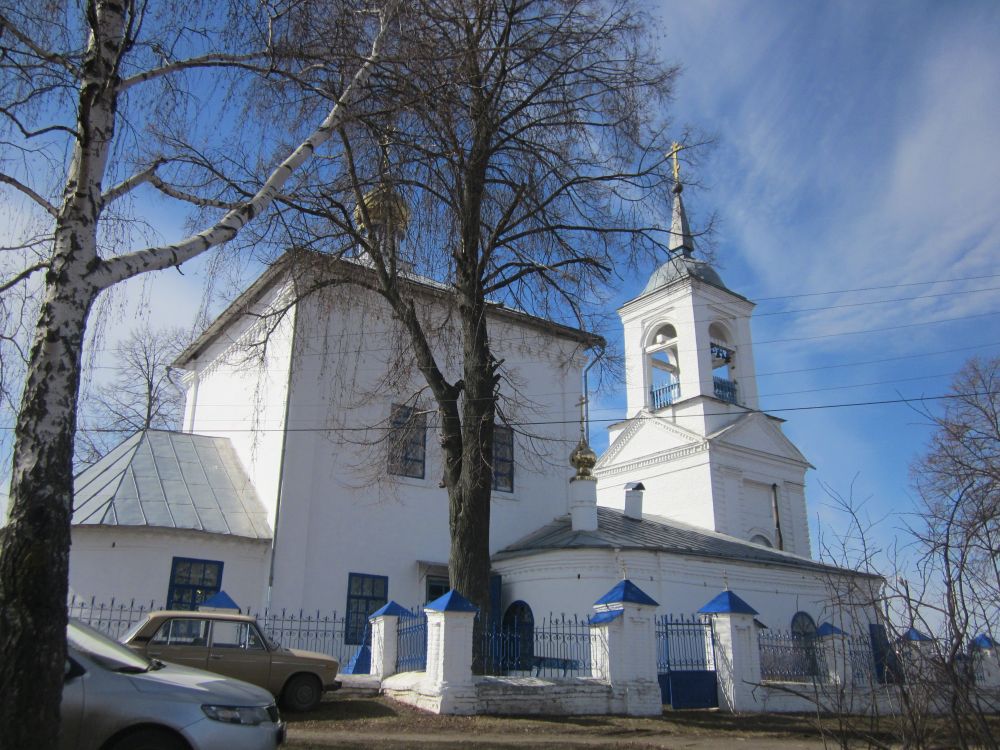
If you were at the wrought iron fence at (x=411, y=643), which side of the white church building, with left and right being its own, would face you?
right

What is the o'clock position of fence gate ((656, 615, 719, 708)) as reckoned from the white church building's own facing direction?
The fence gate is roughly at 2 o'clock from the white church building.

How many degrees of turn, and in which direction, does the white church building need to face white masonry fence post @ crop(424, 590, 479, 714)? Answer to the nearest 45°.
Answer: approximately 90° to its right

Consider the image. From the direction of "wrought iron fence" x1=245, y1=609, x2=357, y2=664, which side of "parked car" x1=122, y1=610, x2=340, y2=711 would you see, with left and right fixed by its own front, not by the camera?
left

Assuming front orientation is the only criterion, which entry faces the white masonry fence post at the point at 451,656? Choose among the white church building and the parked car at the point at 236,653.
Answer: the parked car

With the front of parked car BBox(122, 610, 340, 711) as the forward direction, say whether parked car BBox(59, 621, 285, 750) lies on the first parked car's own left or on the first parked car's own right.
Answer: on the first parked car's own right

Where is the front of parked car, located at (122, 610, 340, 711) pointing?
to the viewer's right

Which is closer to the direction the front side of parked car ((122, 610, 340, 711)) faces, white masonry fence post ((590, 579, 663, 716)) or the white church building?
the white masonry fence post

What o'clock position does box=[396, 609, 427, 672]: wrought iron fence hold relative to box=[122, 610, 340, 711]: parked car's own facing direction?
The wrought iron fence is roughly at 11 o'clock from the parked car.

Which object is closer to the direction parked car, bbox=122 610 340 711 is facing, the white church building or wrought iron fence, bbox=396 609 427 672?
the wrought iron fence

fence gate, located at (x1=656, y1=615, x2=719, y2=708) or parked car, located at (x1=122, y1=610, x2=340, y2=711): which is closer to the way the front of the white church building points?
the fence gate

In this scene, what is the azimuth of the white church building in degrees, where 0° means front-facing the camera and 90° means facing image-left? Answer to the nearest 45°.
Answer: approximately 225°

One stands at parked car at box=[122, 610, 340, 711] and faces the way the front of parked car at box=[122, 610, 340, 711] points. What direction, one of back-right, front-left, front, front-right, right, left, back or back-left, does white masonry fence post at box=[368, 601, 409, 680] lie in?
front-left

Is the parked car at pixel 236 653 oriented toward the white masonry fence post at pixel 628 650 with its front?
yes

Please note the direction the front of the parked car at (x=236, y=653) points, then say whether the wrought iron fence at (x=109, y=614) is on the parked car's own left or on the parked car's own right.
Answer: on the parked car's own left
